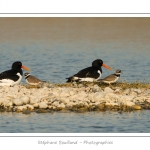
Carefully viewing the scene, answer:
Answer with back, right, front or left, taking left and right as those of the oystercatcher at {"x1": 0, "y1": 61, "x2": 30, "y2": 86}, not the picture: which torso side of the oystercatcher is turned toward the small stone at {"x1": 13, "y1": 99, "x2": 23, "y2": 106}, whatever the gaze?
right

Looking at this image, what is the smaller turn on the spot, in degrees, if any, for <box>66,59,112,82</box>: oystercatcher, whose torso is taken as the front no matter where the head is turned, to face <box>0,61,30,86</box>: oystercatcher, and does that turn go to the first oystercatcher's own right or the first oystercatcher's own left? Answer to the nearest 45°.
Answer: approximately 180°

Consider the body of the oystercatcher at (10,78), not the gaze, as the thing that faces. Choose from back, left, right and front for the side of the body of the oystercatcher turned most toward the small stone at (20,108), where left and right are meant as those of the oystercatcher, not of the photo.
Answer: right

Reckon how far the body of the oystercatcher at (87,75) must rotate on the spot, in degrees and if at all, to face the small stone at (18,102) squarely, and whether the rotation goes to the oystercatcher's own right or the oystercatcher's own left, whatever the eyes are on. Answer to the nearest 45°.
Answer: approximately 135° to the oystercatcher's own right

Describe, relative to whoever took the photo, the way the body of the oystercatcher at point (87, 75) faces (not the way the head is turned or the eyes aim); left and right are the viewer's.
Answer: facing to the right of the viewer

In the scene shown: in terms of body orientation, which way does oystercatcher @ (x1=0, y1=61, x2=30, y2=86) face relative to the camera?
to the viewer's right

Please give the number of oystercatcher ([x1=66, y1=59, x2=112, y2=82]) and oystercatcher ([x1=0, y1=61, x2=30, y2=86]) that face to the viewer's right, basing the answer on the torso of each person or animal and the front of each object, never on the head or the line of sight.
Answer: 2
